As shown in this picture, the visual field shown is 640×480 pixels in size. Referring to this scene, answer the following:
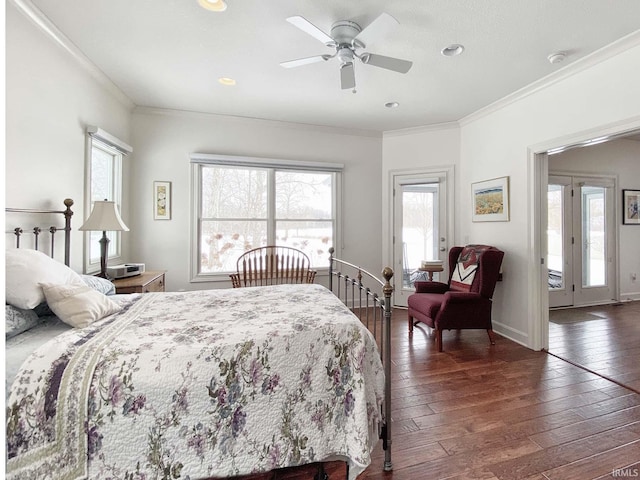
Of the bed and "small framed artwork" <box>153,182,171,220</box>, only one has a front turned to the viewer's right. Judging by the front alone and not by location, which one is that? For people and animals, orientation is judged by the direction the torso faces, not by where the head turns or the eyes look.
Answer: the bed

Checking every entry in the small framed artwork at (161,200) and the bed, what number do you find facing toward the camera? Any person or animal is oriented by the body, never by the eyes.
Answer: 1

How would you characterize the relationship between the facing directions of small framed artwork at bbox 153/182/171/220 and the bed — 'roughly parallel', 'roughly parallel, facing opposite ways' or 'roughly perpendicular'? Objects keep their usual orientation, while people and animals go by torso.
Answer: roughly perpendicular

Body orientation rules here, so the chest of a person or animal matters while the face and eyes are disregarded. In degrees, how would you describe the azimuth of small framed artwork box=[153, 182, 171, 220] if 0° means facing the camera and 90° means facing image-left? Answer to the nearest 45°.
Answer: approximately 0°

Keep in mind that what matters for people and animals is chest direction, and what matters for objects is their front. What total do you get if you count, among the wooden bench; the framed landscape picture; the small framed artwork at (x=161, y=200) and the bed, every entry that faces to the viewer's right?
1

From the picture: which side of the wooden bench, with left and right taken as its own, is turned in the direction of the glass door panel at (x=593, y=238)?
left

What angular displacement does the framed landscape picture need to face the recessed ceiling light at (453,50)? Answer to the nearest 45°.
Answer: approximately 45° to its left

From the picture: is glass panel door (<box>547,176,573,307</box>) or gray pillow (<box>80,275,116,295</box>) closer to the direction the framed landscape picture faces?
the gray pillow

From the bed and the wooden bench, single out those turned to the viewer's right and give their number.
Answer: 1

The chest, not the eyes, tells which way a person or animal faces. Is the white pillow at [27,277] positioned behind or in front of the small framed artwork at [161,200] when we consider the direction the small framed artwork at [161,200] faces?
in front

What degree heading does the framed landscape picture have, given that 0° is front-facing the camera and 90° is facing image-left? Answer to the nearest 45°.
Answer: approximately 45°

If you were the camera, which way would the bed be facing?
facing to the right of the viewer
